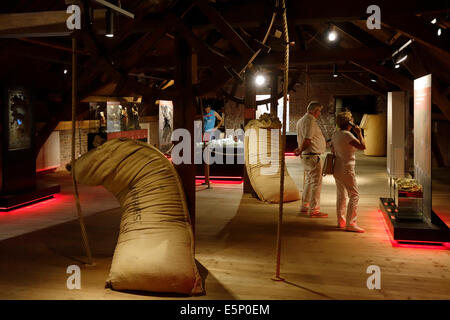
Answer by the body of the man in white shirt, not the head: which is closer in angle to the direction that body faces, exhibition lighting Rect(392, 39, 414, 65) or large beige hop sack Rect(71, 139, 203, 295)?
the exhibition lighting

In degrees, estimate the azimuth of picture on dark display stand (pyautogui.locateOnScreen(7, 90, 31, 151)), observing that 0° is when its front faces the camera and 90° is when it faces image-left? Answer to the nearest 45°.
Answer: approximately 315°

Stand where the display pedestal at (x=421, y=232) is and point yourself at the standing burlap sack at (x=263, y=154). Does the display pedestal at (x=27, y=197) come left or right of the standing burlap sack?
left

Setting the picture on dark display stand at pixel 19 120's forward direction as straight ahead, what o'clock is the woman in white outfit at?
The woman in white outfit is roughly at 12 o'clock from the picture on dark display stand.

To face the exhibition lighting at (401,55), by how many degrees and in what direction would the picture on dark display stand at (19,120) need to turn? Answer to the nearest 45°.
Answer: approximately 45° to its left

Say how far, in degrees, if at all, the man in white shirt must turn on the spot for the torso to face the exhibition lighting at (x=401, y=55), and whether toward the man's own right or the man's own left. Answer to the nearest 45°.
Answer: approximately 45° to the man's own left

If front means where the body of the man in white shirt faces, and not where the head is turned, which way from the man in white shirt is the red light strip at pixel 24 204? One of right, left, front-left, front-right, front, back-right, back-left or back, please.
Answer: back

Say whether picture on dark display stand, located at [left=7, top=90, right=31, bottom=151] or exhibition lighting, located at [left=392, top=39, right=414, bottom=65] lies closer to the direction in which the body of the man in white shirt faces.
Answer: the exhibition lighting

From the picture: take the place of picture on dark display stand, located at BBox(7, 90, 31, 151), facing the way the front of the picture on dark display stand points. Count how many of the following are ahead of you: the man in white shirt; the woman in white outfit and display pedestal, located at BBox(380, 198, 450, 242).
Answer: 3
